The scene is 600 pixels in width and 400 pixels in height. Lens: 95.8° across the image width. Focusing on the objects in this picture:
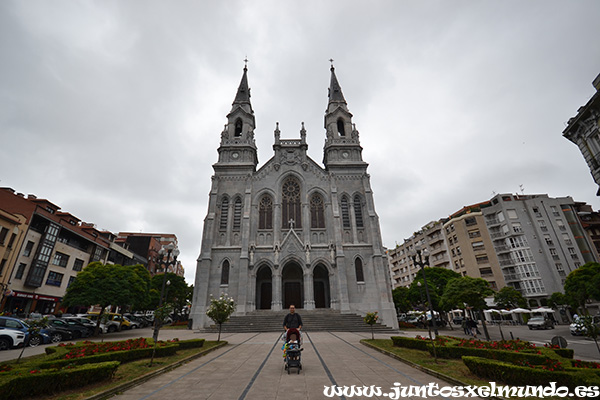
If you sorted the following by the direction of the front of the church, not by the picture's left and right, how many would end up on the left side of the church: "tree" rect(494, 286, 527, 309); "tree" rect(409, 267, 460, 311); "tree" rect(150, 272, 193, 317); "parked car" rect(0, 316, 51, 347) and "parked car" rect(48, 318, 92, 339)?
2

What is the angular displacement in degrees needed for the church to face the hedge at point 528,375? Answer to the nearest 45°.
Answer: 0° — it already faces it

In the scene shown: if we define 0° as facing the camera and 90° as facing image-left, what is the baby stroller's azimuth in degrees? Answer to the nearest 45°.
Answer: approximately 0°

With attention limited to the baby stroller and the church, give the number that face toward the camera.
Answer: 2

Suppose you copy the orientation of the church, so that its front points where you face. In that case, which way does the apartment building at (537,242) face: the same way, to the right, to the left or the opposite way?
to the right

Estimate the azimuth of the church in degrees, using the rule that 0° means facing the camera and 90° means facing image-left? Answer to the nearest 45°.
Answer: approximately 0°
